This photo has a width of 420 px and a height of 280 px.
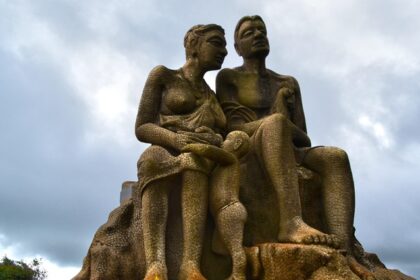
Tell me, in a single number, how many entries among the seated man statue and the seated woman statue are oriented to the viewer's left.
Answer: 0

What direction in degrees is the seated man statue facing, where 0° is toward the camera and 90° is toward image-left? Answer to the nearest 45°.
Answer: approximately 315°

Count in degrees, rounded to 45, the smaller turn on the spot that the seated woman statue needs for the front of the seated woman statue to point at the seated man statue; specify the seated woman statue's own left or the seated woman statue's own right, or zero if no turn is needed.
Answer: approximately 45° to the seated woman statue's own left

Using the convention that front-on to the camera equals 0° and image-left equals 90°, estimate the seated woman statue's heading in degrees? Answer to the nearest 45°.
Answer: approximately 315°
